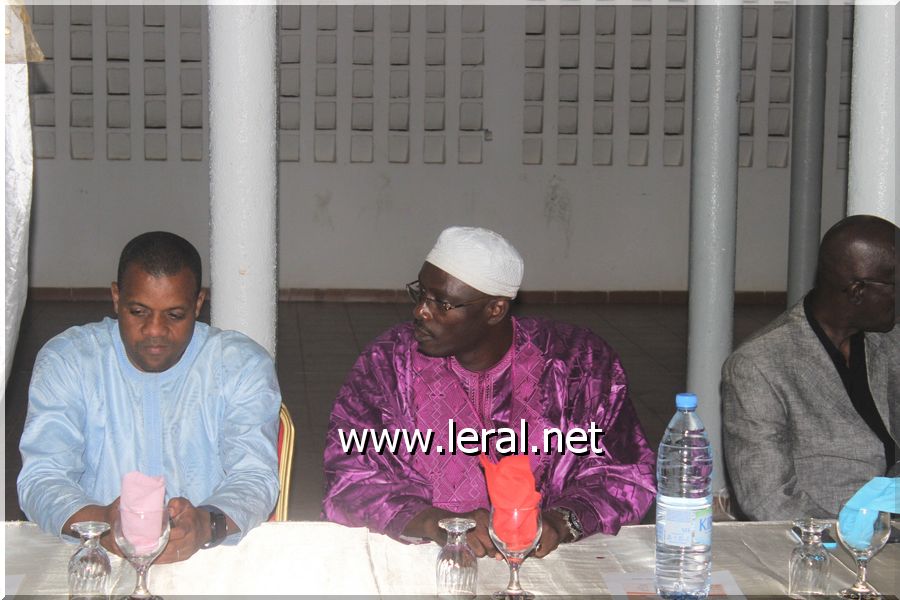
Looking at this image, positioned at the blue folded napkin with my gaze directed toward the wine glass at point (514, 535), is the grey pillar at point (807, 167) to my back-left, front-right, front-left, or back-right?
back-right

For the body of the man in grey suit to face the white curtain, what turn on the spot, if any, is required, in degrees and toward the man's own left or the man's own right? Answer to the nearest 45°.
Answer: approximately 90° to the man's own right

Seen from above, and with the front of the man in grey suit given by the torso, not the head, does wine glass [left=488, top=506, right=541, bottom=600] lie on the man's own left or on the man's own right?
on the man's own right

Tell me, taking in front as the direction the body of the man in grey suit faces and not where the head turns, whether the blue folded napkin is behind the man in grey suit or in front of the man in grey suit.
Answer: in front

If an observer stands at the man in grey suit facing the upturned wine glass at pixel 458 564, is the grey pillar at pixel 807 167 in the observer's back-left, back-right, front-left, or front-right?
back-right

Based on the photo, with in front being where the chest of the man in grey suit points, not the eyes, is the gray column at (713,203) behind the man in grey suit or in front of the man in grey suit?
behind

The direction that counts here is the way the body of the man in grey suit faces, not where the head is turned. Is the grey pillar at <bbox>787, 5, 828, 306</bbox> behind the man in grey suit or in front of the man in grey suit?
behind

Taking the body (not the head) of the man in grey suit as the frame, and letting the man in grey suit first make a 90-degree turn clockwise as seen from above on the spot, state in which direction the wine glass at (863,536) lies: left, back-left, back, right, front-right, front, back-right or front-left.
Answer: front-left

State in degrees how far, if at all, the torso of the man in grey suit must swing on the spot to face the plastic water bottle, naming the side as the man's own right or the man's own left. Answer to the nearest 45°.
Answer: approximately 45° to the man's own right

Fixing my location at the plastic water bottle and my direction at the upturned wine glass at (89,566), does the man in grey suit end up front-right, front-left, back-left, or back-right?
back-right

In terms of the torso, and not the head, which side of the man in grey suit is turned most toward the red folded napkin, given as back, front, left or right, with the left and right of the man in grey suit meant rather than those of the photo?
right

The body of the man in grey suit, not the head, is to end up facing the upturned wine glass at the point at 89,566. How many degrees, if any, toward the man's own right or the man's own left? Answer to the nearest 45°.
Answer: approximately 90° to the man's own right
